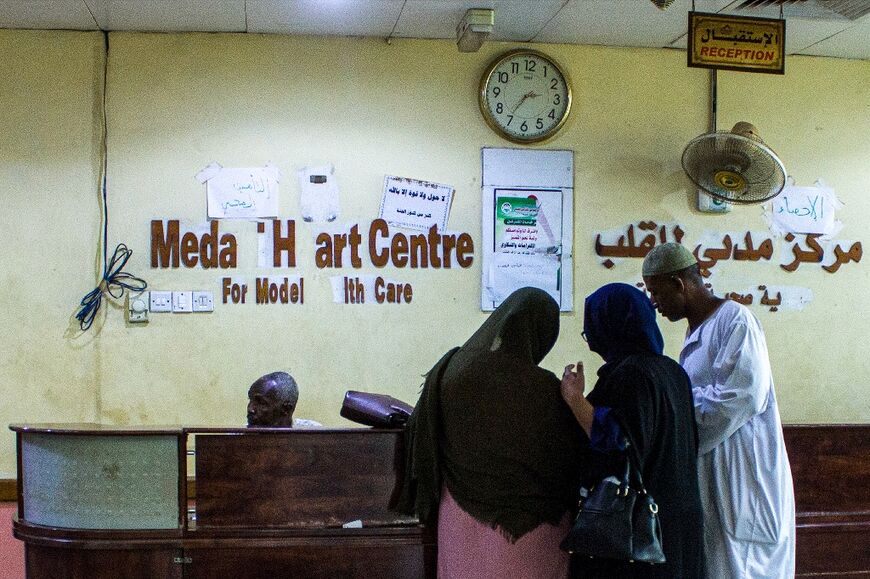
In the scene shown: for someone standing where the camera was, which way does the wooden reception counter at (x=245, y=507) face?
facing the viewer

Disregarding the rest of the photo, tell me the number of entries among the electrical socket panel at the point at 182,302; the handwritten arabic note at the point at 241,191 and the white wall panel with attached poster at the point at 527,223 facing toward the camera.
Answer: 3

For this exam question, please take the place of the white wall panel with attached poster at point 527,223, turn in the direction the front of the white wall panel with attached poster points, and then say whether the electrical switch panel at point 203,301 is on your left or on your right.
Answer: on your right

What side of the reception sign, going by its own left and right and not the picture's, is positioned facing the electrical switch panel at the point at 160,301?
right

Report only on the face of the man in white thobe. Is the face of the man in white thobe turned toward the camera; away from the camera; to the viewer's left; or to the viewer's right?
to the viewer's left

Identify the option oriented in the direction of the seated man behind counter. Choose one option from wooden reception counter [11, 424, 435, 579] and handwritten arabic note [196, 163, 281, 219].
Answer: the handwritten arabic note

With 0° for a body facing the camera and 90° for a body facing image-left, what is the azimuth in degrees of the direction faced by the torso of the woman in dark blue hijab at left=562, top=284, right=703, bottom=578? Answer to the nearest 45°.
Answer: approximately 135°

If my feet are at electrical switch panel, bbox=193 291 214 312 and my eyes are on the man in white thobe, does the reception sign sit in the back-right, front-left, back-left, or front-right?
front-left

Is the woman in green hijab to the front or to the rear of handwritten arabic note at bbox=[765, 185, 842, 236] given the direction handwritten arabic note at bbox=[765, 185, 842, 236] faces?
to the front

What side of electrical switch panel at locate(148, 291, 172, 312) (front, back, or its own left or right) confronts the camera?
front

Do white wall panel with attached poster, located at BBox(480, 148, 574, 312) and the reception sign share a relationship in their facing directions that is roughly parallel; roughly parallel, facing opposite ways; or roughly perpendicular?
roughly parallel
